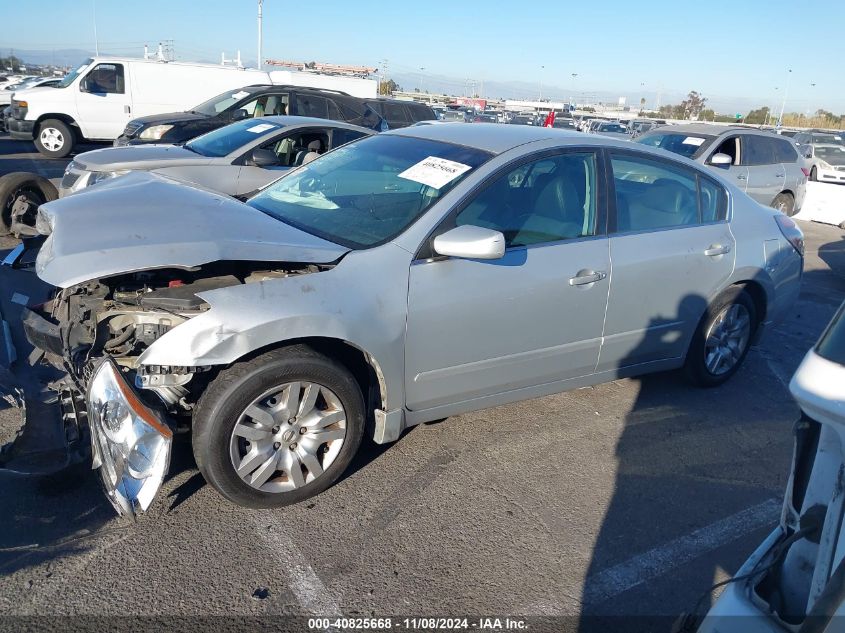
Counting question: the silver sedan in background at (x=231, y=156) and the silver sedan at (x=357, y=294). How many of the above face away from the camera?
0

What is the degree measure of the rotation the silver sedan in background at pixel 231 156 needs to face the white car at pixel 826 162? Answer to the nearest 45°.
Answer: approximately 180°

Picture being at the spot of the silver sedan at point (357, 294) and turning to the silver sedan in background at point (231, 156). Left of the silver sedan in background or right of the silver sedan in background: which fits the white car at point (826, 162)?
right

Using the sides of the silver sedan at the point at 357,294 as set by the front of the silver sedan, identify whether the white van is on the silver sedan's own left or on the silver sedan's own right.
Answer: on the silver sedan's own right

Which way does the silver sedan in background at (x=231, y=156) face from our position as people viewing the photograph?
facing the viewer and to the left of the viewer

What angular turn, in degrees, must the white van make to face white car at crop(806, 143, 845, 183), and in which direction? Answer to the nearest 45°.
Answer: approximately 135° to its left

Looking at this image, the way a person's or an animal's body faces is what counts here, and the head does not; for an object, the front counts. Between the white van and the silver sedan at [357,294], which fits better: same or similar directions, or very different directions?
same or similar directions

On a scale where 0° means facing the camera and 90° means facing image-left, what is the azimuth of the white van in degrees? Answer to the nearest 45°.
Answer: approximately 45°

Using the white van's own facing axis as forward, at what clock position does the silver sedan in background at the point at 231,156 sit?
The silver sedan in background is roughly at 10 o'clock from the white van.

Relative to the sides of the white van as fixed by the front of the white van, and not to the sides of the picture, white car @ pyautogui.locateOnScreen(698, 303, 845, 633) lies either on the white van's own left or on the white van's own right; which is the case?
on the white van's own left

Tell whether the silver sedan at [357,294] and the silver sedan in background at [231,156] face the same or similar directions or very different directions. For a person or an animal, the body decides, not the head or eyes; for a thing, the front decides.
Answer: same or similar directions
